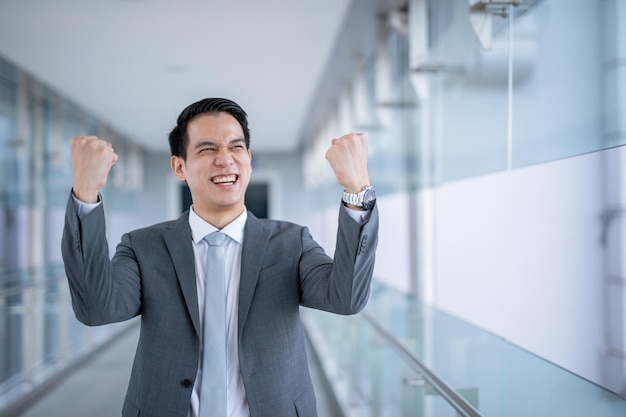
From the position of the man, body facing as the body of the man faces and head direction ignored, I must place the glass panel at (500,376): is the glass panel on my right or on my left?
on my left

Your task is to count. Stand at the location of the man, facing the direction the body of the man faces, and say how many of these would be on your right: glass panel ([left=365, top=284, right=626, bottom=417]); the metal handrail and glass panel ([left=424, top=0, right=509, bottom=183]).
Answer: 0

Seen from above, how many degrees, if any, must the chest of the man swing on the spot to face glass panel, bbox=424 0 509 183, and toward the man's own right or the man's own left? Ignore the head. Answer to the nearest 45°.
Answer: approximately 135° to the man's own left

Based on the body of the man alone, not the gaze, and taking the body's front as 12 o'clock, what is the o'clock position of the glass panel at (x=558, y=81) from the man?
The glass panel is roughly at 9 o'clock from the man.

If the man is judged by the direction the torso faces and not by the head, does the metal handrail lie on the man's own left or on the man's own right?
on the man's own left

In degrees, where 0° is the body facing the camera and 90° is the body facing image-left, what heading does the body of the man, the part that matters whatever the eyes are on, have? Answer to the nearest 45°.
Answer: approximately 0°

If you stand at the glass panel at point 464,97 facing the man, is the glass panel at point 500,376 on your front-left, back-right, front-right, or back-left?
front-left
